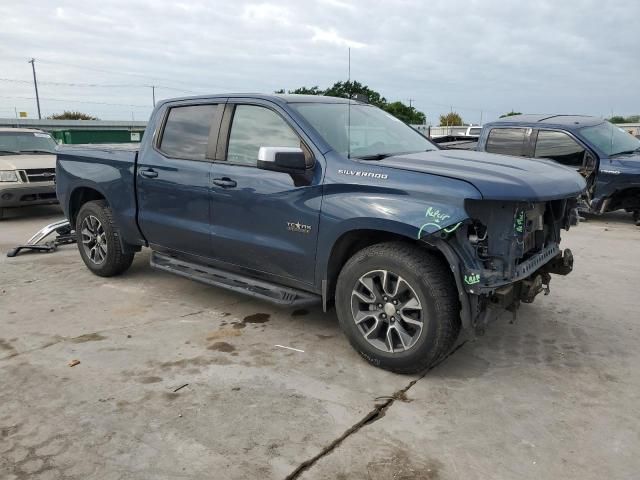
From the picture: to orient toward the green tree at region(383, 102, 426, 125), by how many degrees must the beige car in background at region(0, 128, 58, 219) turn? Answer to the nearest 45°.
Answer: approximately 90° to its left

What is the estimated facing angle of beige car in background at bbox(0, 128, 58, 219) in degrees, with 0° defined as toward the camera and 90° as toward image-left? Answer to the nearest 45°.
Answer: approximately 315°

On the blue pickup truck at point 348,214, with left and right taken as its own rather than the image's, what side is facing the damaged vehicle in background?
left

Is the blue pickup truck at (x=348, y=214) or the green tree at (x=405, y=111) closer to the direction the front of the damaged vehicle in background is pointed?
the blue pickup truck

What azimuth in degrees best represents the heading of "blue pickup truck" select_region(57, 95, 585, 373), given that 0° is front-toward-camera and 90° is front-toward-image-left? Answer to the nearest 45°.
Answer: approximately 315°

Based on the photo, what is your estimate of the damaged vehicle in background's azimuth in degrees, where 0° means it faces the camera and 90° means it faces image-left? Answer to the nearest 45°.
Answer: approximately 315°

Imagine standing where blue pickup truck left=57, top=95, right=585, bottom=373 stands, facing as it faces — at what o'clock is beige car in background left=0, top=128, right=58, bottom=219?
The beige car in background is roughly at 6 o'clock from the blue pickup truck.

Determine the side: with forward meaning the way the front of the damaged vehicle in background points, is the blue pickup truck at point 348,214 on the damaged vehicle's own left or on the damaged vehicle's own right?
on the damaged vehicle's own right
